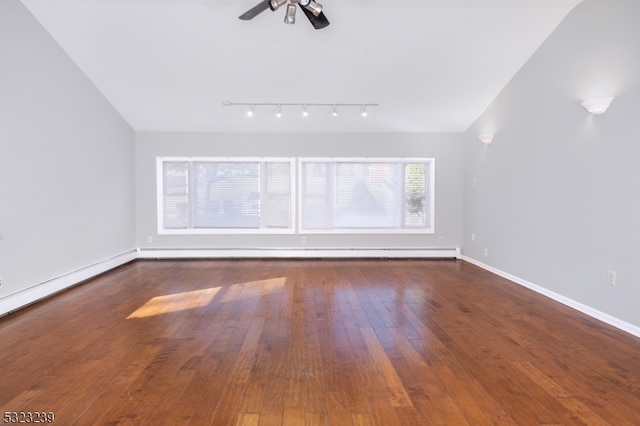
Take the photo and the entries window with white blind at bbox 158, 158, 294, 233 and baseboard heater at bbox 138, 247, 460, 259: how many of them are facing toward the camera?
2

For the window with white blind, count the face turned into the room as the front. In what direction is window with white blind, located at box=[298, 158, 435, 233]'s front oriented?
toward the camera

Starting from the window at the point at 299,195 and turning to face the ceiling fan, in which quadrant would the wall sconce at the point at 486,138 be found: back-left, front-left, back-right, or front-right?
front-left

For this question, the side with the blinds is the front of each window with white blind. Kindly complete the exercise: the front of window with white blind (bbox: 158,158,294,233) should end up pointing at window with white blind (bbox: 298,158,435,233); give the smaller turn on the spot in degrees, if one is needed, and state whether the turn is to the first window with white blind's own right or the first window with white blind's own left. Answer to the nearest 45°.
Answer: approximately 90° to the first window with white blind's own left

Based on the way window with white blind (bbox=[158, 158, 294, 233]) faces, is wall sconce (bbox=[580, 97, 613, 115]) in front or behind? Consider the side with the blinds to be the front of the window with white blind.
in front

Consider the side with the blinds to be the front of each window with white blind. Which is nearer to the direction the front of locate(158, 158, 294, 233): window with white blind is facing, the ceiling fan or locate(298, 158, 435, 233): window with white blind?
the ceiling fan

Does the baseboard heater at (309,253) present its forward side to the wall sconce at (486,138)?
no

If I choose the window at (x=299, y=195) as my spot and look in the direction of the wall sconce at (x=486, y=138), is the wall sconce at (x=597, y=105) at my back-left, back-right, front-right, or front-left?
front-right

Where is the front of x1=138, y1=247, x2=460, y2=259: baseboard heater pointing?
toward the camera

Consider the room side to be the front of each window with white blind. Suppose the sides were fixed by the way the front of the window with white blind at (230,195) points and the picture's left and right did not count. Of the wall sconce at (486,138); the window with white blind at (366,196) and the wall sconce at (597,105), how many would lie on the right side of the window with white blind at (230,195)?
0

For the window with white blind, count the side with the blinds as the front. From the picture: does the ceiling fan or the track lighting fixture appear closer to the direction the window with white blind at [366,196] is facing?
the ceiling fan

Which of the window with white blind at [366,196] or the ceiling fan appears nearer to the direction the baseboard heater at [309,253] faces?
the ceiling fan

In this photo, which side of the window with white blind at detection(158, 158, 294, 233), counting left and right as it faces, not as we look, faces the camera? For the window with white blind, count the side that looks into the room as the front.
front

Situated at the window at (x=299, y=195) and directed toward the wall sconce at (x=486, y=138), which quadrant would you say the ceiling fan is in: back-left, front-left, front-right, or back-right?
front-right

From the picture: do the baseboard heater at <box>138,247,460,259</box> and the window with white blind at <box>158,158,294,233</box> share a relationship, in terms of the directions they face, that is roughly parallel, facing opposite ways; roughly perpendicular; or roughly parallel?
roughly parallel

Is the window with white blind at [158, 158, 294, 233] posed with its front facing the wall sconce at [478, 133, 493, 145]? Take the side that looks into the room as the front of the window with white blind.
no

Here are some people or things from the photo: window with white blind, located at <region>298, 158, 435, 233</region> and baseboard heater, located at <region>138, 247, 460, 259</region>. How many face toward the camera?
2

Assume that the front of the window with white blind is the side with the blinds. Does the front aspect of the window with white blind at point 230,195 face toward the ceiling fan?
yes

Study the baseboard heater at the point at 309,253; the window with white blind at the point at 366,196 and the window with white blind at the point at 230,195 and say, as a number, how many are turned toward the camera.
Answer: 3
